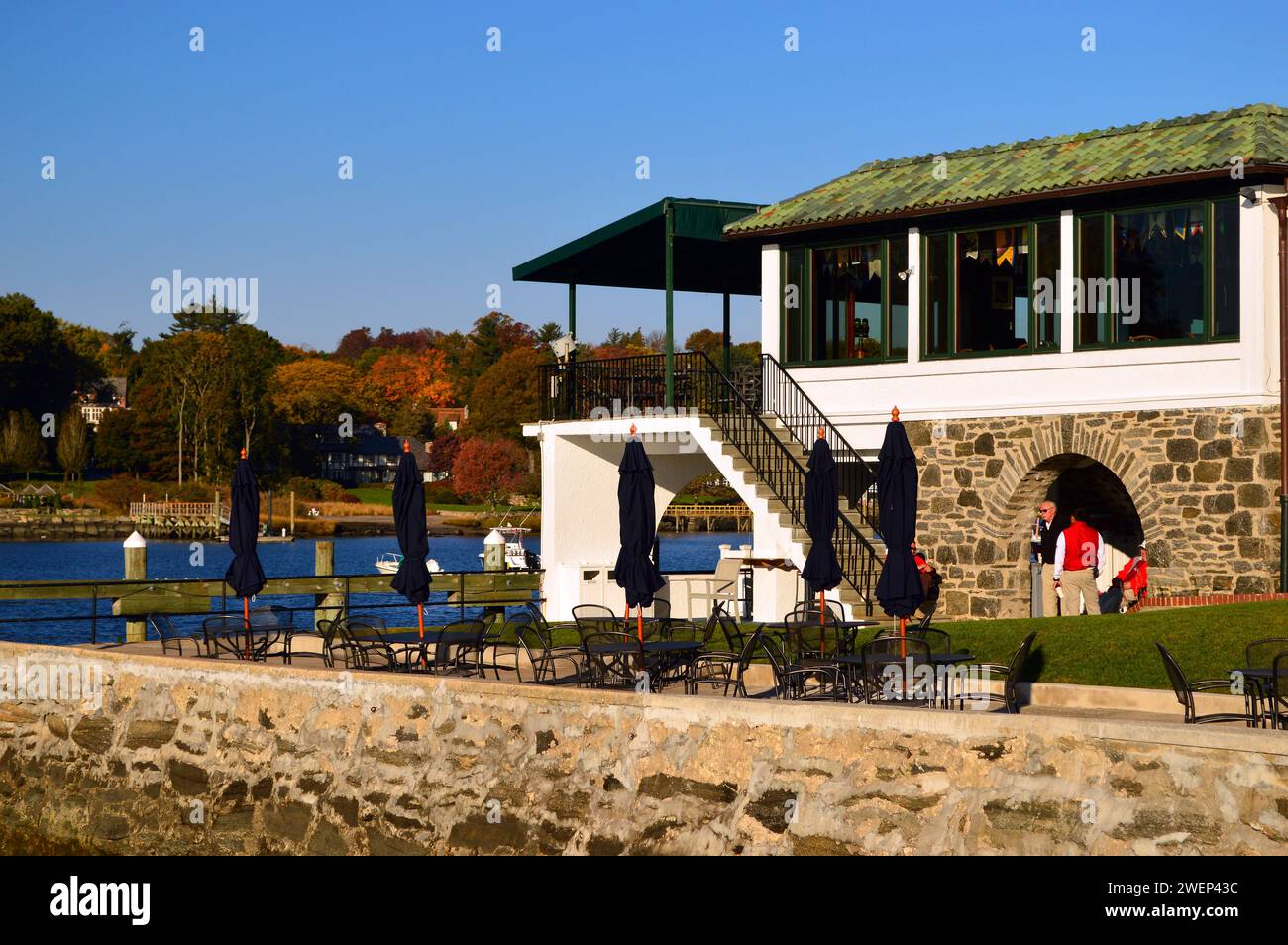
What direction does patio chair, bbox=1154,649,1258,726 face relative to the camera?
to the viewer's right

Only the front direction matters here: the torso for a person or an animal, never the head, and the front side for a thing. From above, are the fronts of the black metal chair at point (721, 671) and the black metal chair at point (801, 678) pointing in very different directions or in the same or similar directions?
very different directions

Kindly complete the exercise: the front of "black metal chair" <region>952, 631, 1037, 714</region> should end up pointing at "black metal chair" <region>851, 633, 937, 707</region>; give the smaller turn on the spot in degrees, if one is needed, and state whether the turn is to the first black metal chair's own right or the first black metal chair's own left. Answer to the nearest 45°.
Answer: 0° — it already faces it

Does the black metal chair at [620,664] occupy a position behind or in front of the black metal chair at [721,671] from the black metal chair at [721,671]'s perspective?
in front

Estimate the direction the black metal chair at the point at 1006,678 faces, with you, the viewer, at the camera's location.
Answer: facing to the left of the viewer

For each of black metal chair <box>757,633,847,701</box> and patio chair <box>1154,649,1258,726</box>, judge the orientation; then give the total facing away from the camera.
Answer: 0

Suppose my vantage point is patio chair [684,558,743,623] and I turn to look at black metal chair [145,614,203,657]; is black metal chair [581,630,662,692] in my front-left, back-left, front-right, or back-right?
front-left

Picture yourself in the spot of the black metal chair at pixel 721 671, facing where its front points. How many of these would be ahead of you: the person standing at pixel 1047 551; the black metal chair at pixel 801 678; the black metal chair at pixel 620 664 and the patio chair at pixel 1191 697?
1

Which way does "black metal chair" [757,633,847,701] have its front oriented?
to the viewer's right

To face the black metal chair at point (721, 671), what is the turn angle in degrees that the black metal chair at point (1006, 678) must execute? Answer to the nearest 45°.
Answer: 0° — it already faces it
